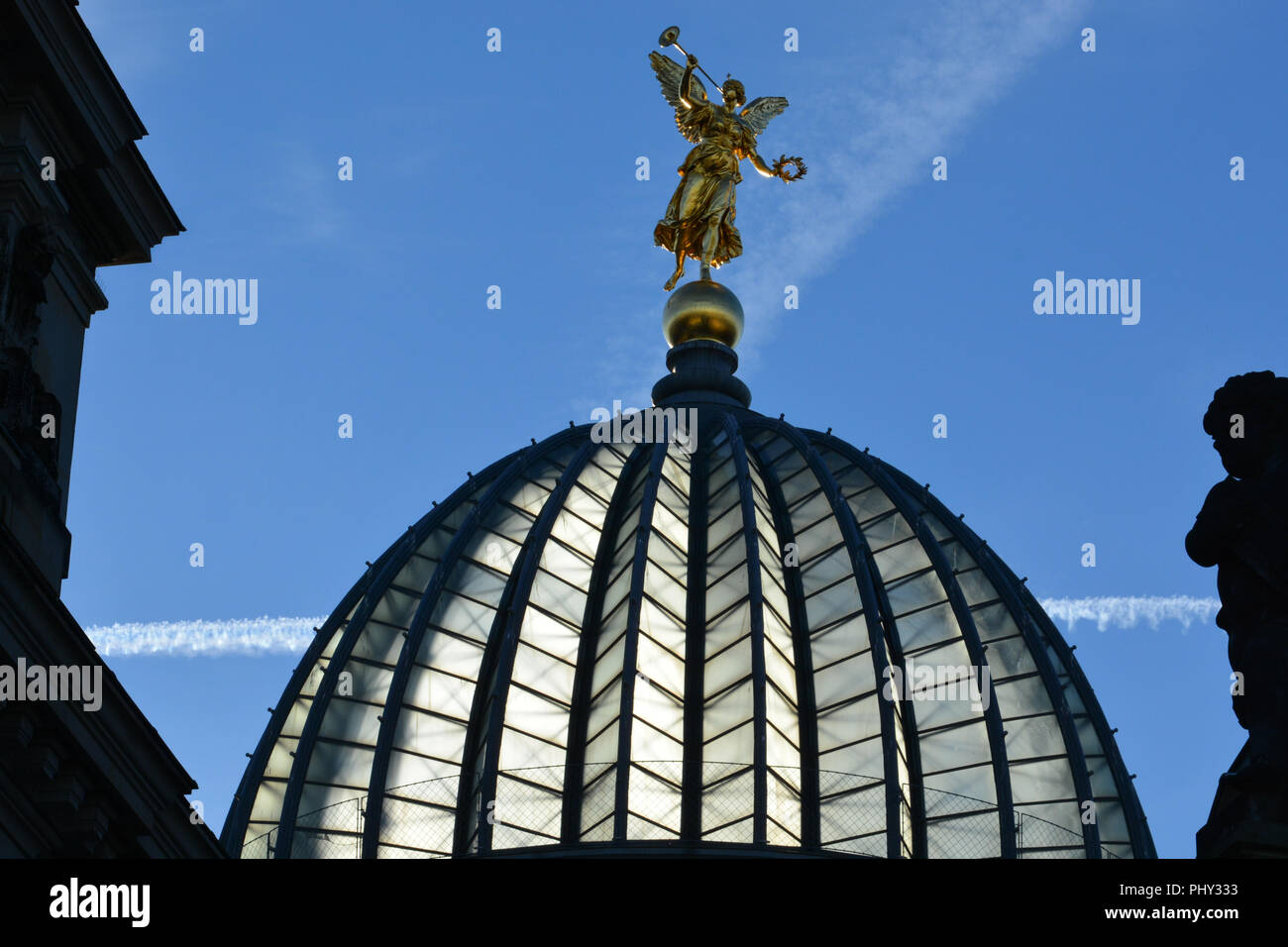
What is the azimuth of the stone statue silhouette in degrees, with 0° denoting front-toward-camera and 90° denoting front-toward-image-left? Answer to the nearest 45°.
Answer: approximately 90°
